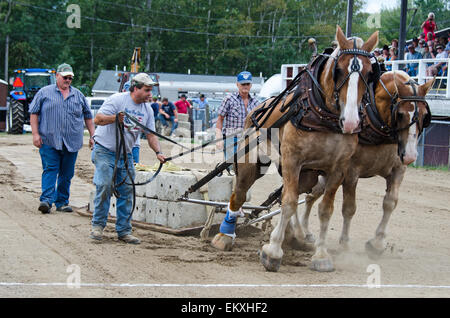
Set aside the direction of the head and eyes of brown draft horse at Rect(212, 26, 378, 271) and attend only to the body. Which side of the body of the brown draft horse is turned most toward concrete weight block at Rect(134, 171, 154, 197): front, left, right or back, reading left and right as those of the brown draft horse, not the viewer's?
back

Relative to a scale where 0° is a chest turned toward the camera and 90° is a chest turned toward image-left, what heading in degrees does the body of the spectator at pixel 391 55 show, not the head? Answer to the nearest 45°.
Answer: approximately 45°

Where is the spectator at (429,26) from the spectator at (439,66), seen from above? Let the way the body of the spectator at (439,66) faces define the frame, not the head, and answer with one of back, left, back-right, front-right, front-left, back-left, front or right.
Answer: back-right

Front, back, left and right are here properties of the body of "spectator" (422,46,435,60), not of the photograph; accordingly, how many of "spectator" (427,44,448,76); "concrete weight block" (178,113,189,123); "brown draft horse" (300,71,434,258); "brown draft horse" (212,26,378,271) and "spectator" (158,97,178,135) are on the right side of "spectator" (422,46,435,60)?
2

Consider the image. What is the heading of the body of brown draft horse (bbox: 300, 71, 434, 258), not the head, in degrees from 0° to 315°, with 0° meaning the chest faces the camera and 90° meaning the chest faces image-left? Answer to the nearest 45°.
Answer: approximately 315°

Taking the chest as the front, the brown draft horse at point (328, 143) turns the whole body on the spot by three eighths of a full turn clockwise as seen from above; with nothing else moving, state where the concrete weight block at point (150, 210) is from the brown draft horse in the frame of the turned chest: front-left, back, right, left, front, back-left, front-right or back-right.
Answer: front-right

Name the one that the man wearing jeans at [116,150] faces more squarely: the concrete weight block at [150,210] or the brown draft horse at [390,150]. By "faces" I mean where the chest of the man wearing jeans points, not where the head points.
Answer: the brown draft horse
